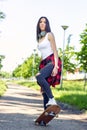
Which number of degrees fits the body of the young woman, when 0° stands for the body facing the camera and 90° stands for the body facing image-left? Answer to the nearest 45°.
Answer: approximately 45°

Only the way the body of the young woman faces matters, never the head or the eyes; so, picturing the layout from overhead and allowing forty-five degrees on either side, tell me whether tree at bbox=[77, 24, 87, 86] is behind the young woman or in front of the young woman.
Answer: behind
